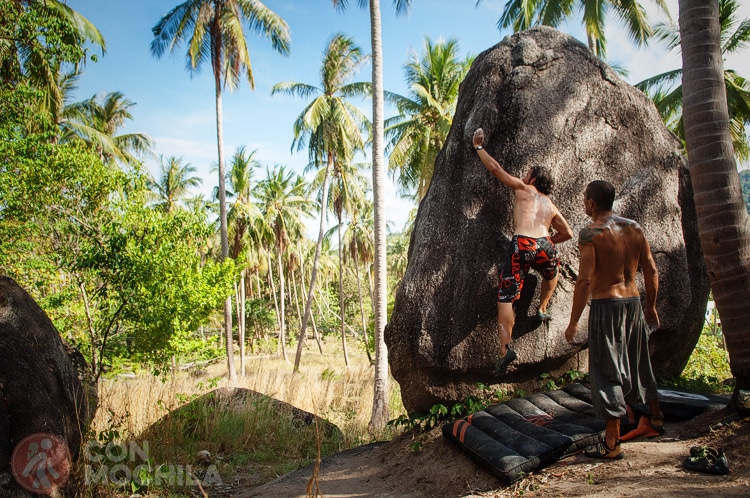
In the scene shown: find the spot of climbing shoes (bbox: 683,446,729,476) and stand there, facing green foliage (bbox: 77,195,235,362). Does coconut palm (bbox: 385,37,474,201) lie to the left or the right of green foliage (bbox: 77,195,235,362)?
right

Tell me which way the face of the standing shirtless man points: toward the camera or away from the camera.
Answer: away from the camera

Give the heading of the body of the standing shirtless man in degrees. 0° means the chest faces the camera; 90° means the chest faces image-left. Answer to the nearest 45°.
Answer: approximately 135°

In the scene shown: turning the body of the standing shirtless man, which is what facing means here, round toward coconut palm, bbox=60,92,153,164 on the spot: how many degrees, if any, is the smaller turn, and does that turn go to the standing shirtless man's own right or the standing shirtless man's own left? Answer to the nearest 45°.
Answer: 0° — they already face it
